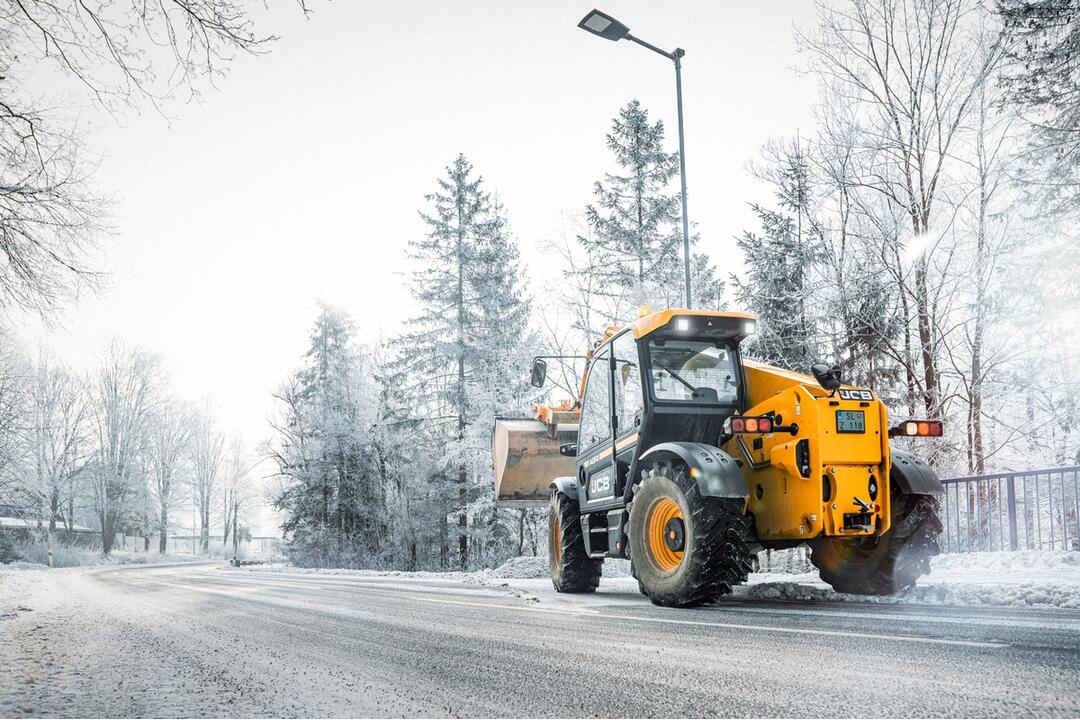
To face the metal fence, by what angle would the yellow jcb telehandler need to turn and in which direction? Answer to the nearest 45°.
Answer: approximately 90° to its right

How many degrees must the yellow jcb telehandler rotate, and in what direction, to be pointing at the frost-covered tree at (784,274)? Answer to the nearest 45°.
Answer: approximately 45° to its right

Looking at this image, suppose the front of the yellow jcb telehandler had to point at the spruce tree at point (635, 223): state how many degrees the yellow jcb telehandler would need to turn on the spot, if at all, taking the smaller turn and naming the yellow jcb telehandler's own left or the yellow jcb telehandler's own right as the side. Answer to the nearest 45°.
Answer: approximately 45° to the yellow jcb telehandler's own right

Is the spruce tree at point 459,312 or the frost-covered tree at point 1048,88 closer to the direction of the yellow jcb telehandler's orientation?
the spruce tree

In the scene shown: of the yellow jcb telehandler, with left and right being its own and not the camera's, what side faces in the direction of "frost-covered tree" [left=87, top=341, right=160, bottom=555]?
front

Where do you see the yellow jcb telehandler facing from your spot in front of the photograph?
facing away from the viewer and to the left of the viewer

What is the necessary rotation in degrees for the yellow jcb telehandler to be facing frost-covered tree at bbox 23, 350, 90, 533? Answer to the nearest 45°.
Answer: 0° — it already faces it
